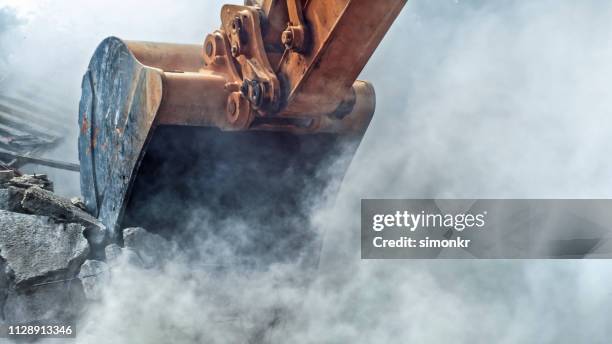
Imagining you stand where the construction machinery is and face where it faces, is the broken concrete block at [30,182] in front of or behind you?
in front

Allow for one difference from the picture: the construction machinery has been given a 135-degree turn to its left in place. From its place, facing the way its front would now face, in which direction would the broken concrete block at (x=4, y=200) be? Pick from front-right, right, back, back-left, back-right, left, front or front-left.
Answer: right

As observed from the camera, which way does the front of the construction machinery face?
facing away from the viewer and to the left of the viewer
